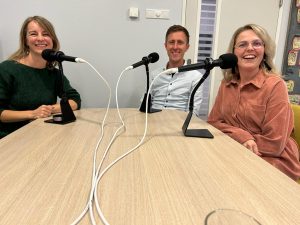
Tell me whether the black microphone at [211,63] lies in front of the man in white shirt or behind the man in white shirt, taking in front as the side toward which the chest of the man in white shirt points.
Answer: in front

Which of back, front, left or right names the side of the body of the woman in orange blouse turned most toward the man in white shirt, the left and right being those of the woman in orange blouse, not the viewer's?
right

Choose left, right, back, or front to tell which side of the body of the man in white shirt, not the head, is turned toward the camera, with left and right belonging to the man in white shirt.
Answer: front

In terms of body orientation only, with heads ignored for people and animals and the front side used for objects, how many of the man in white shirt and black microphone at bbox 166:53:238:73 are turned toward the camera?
1

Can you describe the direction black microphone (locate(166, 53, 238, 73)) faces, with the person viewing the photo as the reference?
facing to the right of the viewer

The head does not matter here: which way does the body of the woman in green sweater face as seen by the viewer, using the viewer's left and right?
facing the viewer and to the right of the viewer

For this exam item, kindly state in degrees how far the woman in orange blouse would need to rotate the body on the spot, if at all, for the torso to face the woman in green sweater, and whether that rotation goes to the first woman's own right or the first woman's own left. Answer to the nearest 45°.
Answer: approximately 45° to the first woman's own right

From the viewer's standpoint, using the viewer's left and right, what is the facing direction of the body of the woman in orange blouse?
facing the viewer and to the left of the viewer

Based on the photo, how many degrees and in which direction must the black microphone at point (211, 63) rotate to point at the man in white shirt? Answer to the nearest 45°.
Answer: approximately 90° to its left

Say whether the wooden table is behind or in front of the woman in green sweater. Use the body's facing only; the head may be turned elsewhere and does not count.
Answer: in front

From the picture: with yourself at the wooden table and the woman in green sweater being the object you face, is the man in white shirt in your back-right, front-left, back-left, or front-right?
front-right
